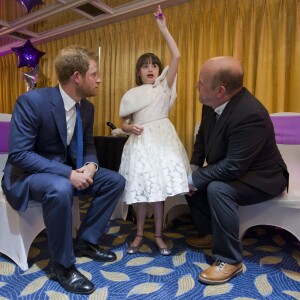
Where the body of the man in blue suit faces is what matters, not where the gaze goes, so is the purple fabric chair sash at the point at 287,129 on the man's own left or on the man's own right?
on the man's own left

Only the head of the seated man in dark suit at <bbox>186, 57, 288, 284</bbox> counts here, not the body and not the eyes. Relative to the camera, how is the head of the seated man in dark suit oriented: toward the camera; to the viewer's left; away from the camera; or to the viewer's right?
to the viewer's left

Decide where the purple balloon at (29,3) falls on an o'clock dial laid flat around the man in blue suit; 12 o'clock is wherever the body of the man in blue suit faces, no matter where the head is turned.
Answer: The purple balloon is roughly at 7 o'clock from the man in blue suit.

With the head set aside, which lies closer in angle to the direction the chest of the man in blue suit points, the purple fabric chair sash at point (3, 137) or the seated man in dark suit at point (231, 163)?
the seated man in dark suit

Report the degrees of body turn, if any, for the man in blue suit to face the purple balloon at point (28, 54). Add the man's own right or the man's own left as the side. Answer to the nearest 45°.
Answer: approximately 135° to the man's own left

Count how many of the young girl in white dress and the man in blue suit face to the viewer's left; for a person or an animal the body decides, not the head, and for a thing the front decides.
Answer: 0

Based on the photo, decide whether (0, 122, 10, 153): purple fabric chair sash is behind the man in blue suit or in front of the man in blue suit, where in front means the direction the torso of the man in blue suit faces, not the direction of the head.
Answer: behind

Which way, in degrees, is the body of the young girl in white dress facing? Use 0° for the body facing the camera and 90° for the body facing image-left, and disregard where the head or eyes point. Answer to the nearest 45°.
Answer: approximately 0°

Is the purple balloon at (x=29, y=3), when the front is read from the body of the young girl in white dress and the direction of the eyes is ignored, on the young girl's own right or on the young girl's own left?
on the young girl's own right

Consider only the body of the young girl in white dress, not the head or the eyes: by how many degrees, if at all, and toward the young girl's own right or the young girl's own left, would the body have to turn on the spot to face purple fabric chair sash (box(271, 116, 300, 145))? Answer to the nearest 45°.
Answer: approximately 90° to the young girl's own left

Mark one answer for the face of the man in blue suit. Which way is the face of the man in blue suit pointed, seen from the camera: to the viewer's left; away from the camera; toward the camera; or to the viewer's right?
to the viewer's right
